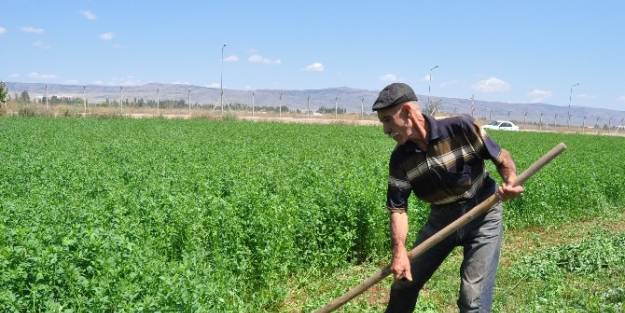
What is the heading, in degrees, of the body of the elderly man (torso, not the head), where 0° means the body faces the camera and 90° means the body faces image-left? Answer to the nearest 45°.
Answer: approximately 45°

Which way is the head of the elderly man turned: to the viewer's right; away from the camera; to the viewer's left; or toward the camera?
to the viewer's left
